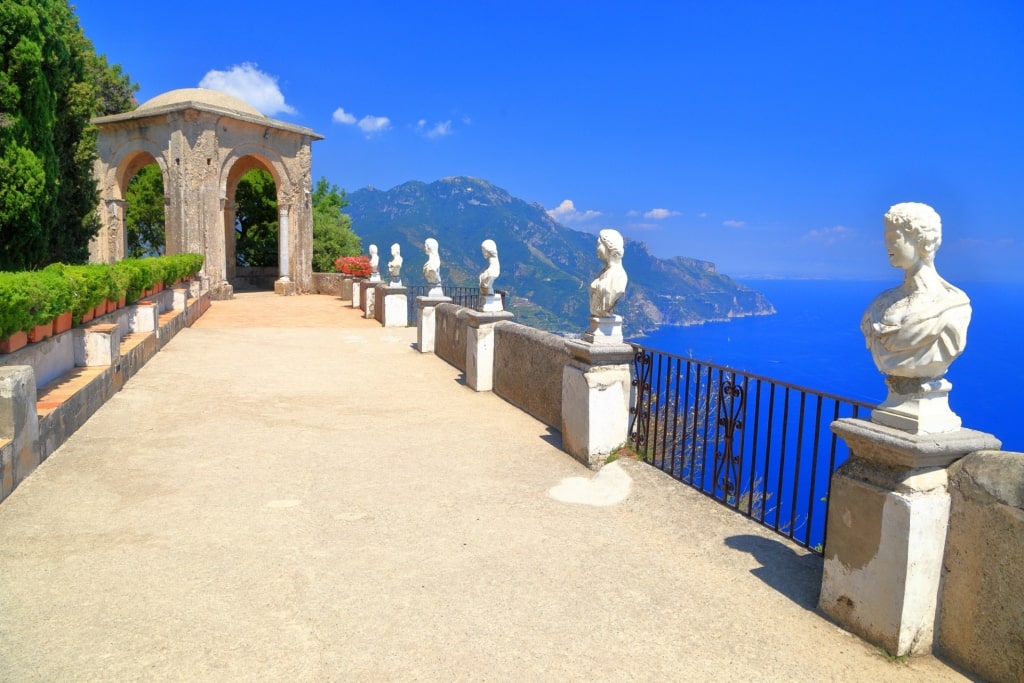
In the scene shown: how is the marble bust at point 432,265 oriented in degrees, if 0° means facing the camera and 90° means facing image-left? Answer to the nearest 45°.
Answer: approximately 90°

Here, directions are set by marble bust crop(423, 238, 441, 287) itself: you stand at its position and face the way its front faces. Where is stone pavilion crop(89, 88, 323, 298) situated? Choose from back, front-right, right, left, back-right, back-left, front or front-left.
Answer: front-right

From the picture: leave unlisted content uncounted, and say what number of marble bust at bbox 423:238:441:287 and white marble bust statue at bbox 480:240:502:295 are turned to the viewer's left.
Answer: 2

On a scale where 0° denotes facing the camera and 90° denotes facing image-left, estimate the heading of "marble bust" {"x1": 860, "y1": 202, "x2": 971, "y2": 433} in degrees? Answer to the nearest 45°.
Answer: approximately 45°

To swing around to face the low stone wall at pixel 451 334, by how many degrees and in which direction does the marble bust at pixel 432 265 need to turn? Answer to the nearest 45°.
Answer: approximately 90° to its left

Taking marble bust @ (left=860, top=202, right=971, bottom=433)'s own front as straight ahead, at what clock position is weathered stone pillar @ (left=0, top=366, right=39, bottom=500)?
The weathered stone pillar is roughly at 1 o'clock from the marble bust.

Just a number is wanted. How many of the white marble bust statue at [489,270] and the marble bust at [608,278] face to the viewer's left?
2

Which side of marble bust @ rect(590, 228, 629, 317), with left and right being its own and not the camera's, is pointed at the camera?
left

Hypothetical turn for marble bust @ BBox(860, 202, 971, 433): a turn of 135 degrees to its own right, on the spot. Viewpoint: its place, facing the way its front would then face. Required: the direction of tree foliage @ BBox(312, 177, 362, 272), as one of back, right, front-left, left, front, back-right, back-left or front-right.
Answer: front-left

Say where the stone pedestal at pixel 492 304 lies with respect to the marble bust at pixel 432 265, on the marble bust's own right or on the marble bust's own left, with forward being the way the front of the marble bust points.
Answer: on the marble bust's own left

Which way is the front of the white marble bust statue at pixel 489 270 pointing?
to the viewer's left

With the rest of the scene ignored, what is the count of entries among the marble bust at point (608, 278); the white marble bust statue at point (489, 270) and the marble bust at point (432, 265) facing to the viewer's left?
3

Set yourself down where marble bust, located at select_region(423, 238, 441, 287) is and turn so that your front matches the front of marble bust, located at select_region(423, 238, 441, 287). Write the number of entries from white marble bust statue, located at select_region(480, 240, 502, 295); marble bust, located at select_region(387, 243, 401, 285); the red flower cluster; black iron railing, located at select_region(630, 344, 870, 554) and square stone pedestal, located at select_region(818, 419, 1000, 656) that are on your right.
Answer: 2

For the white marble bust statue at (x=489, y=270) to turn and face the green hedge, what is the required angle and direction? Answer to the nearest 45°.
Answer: approximately 45° to its left

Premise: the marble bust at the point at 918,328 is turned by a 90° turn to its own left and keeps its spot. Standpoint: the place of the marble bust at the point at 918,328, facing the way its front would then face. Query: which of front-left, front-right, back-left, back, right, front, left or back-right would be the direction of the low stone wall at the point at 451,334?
back

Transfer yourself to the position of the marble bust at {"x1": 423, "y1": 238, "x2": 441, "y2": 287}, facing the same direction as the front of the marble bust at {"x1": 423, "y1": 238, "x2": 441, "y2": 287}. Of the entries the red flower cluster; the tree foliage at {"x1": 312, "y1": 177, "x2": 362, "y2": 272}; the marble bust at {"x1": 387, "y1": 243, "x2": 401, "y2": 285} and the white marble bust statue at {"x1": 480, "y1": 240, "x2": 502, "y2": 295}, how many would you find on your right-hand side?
3

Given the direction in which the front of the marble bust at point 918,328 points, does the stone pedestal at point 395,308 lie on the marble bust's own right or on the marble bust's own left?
on the marble bust's own right
